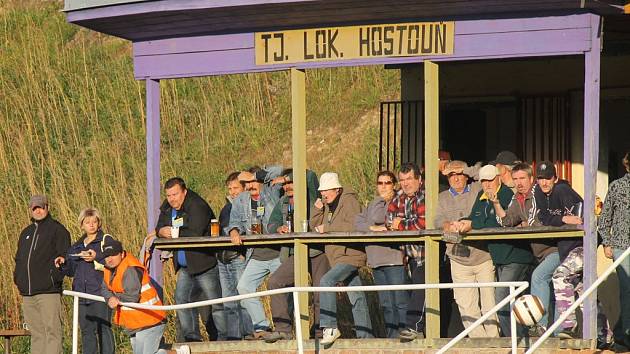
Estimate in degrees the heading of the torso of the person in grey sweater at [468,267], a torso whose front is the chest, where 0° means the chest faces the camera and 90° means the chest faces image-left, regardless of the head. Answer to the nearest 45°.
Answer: approximately 0°

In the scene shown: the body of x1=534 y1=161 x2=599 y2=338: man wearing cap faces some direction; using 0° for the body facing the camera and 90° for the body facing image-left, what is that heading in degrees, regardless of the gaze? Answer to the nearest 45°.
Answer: approximately 45°

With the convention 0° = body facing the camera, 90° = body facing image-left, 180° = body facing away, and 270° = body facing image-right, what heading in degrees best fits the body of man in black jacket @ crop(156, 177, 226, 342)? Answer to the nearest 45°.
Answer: approximately 45°

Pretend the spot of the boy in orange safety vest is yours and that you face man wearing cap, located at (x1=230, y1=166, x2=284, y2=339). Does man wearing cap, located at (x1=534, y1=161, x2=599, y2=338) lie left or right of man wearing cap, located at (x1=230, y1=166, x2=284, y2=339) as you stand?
right

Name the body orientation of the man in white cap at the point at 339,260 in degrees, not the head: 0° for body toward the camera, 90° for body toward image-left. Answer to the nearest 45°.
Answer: approximately 45°

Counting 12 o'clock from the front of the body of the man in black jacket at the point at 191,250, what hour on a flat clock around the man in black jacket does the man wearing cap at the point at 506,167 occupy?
The man wearing cap is roughly at 8 o'clock from the man in black jacket.
